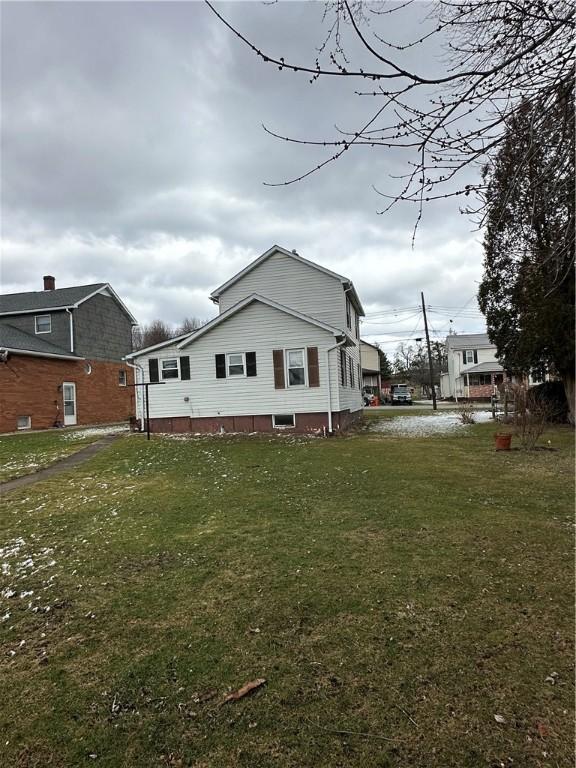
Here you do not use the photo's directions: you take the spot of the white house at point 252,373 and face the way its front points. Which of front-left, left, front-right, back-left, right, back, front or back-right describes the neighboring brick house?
front-left

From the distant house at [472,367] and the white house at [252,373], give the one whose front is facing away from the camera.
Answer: the white house

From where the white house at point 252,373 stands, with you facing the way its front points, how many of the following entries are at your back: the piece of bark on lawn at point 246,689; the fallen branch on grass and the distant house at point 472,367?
2

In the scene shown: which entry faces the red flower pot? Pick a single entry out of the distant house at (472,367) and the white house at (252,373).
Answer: the distant house

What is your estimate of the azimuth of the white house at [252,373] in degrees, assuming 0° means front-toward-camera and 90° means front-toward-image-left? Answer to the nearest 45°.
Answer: approximately 180°

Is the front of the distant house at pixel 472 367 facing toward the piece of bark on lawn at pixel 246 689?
yes

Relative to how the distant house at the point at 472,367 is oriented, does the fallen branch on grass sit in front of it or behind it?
in front

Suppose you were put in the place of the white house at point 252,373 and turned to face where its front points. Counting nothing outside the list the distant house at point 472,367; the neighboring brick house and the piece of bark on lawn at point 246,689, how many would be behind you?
1

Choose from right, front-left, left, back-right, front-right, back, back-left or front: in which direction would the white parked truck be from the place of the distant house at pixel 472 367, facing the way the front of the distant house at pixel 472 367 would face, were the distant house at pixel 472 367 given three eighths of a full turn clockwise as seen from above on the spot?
left

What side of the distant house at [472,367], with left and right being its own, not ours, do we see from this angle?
front

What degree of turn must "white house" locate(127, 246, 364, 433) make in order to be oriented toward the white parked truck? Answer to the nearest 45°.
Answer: approximately 45° to its right

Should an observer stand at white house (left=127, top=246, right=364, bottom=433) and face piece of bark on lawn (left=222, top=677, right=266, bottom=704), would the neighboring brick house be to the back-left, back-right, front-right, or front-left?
back-right

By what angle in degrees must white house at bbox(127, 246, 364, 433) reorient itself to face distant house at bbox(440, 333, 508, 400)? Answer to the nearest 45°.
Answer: approximately 45° to its right

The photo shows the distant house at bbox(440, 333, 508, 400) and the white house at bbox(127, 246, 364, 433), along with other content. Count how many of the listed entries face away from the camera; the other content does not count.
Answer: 1

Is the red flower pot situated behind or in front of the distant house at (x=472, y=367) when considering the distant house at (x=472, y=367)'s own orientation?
in front

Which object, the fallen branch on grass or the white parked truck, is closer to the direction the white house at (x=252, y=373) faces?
the white parked truck

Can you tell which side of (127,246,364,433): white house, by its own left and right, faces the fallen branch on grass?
back
